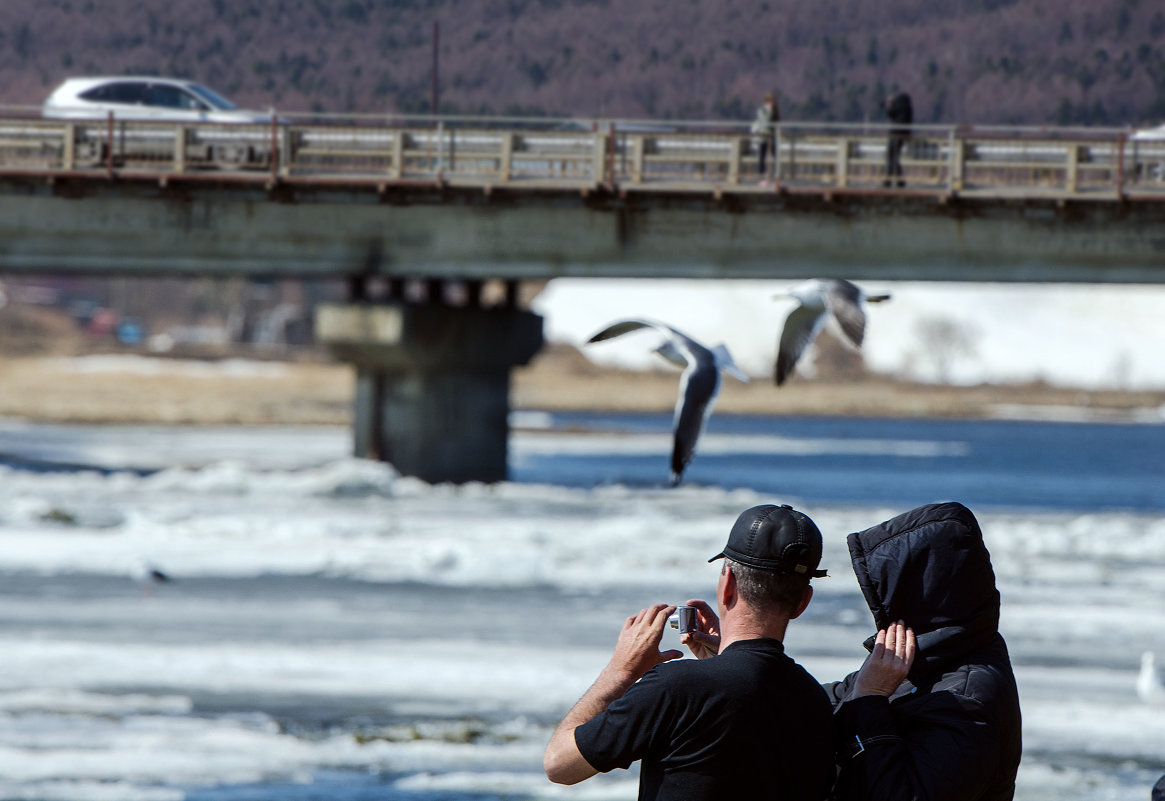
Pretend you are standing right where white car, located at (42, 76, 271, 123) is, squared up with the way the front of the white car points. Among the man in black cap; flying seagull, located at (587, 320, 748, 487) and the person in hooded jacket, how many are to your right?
3

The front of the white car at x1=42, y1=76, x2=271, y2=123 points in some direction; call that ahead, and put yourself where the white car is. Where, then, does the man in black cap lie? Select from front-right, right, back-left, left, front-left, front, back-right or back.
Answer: right

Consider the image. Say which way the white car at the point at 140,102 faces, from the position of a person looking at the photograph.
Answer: facing to the right of the viewer

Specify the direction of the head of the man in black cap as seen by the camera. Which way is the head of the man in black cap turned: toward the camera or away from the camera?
away from the camera

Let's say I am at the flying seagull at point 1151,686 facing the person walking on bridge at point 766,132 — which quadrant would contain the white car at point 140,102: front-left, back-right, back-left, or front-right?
front-left

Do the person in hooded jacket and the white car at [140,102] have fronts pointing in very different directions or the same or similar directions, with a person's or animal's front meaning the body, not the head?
very different directions

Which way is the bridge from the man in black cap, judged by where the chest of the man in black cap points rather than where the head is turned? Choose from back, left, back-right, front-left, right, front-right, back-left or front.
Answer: front-right

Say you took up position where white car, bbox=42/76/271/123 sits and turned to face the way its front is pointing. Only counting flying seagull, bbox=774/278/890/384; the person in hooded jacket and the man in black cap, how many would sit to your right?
3

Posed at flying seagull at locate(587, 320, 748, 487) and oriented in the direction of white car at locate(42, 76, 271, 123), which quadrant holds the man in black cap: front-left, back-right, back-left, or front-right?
back-left

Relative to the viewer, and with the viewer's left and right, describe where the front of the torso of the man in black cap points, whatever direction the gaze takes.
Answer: facing away from the viewer and to the left of the viewer

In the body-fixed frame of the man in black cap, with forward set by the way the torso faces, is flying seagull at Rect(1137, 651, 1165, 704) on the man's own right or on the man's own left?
on the man's own right
